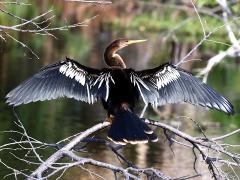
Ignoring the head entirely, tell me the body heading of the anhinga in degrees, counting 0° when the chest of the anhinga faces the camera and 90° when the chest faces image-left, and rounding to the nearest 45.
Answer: approximately 180°
